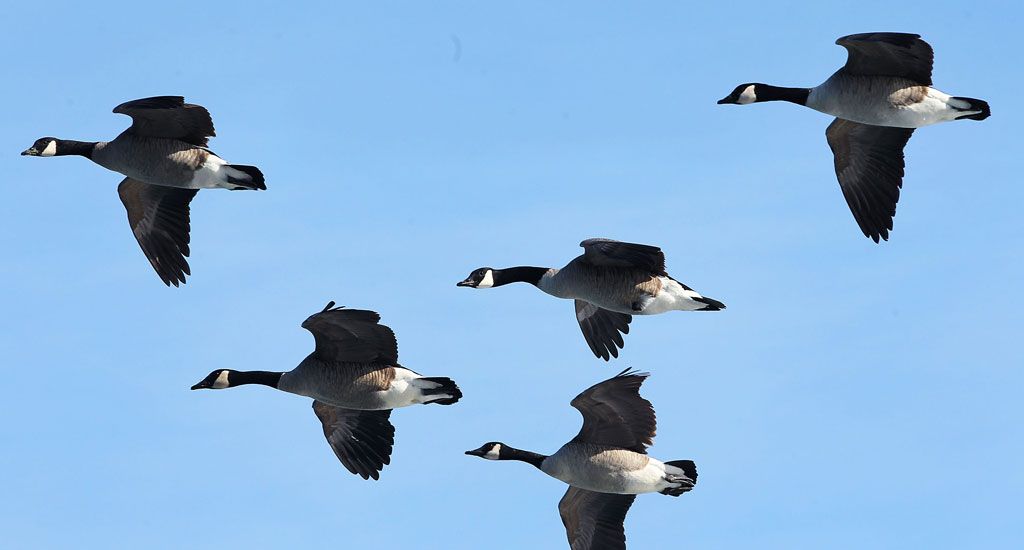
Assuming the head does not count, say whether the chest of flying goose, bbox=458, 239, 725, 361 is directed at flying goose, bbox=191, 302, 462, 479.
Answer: yes

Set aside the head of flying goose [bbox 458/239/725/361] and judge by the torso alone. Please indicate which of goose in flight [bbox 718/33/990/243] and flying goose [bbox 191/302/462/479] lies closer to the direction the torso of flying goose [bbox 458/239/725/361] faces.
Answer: the flying goose

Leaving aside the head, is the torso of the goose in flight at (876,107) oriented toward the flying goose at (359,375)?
yes

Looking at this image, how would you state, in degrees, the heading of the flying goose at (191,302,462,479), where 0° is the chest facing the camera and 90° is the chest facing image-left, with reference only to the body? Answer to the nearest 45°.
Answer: approximately 90°

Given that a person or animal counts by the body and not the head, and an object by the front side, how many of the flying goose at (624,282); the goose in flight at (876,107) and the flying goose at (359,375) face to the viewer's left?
3

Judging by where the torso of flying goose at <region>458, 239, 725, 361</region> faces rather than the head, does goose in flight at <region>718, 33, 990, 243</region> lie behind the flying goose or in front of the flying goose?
behind

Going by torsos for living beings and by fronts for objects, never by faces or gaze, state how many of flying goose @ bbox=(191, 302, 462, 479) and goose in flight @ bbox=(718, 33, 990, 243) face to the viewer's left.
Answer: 2

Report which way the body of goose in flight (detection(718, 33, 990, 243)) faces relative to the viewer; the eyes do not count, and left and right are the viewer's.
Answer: facing to the left of the viewer

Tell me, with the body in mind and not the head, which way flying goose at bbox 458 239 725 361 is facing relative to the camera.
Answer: to the viewer's left
